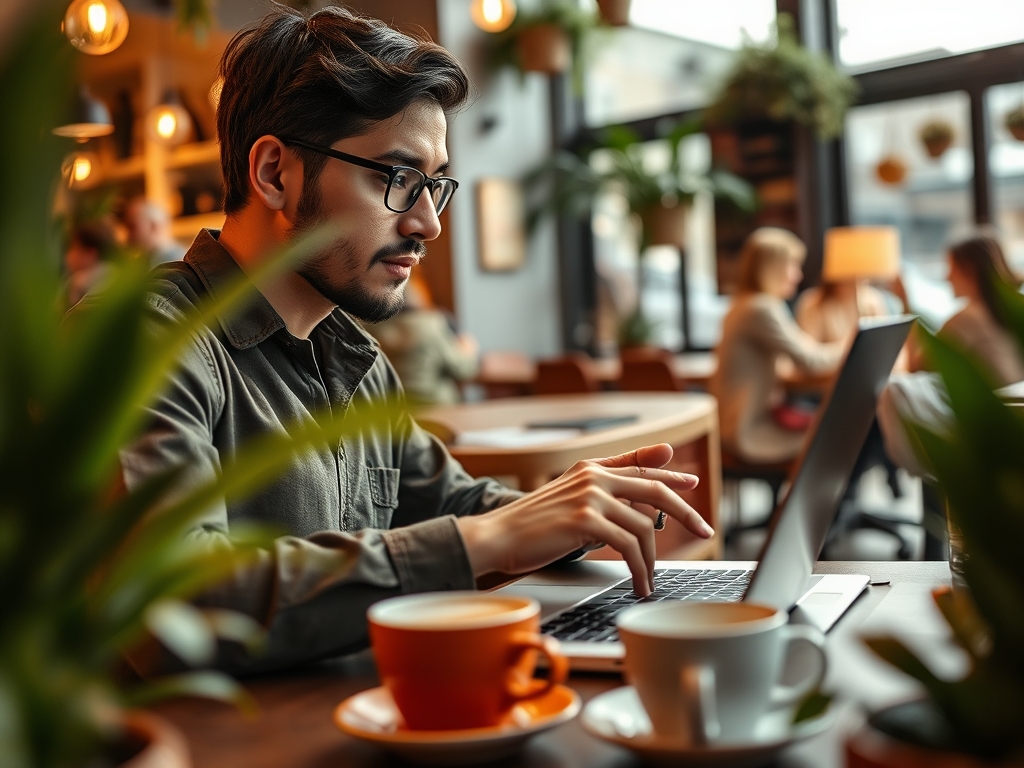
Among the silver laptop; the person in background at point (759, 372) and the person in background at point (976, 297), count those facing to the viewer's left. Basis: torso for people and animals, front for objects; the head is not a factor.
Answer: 2

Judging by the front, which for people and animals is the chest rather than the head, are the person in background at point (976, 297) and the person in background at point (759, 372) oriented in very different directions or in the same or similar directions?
very different directions

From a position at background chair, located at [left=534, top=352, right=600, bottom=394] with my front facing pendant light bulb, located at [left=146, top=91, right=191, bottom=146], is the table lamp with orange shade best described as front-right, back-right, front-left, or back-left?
back-right

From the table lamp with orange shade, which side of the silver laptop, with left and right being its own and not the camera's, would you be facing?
right

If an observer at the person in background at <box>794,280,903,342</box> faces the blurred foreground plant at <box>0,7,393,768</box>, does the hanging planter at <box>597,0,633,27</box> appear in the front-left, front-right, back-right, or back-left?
front-right

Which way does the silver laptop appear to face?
to the viewer's left

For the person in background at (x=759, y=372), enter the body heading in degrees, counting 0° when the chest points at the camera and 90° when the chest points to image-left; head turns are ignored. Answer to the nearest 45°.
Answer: approximately 270°

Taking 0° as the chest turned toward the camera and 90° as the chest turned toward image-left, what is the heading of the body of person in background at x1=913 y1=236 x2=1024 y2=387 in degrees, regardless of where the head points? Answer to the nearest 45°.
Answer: approximately 90°

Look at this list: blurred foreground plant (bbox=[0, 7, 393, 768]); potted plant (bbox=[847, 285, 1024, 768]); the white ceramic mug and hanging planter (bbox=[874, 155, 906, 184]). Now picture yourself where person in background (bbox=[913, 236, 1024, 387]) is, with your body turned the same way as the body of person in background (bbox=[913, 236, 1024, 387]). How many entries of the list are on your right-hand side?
1

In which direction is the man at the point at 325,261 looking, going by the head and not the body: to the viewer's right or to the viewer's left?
to the viewer's right

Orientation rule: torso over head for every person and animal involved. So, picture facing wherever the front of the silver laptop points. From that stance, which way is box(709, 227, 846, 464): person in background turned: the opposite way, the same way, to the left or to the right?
the opposite way

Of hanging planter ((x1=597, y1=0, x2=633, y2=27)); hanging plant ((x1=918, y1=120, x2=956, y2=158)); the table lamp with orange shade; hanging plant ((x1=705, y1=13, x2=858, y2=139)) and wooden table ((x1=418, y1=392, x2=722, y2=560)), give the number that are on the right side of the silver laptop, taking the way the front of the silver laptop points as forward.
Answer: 5

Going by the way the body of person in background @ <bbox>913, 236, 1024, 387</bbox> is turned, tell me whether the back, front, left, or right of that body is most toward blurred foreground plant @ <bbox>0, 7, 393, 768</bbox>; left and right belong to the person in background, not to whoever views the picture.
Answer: left

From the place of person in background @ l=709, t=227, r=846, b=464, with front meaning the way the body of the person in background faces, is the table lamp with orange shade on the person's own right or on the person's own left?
on the person's own left

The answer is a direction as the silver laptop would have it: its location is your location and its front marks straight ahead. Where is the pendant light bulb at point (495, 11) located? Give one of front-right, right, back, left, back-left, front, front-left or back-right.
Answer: right

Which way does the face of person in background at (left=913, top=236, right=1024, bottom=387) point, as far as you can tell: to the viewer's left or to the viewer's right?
to the viewer's left
